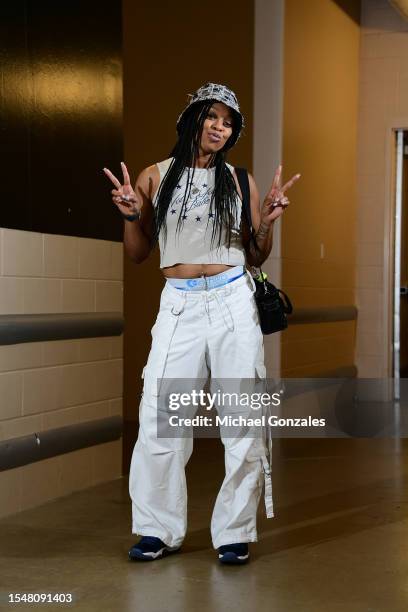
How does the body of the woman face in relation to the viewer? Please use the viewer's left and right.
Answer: facing the viewer
